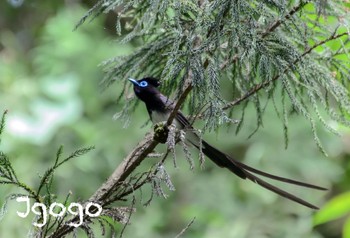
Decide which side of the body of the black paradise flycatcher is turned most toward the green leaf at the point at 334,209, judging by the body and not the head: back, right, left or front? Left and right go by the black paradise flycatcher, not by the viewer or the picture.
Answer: back

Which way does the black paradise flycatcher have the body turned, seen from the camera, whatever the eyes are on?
to the viewer's left
